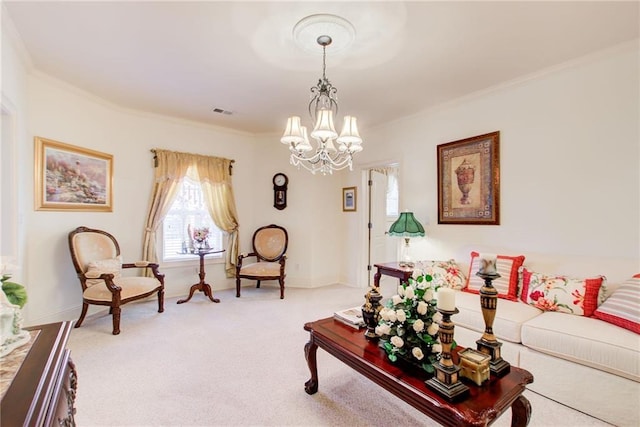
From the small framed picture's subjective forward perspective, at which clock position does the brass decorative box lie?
The brass decorative box is roughly at 10 o'clock from the small framed picture.

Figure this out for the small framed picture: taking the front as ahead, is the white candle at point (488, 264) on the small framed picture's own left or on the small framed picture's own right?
on the small framed picture's own left

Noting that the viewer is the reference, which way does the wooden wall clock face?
facing the viewer

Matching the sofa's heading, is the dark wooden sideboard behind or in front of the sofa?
in front

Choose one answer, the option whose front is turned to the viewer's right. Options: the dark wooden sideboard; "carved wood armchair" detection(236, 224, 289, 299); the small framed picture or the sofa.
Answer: the dark wooden sideboard

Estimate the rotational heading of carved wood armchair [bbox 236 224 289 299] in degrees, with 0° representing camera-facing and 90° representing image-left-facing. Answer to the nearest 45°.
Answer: approximately 45°

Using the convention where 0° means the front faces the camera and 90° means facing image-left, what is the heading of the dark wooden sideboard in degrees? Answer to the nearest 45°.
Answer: approximately 270°

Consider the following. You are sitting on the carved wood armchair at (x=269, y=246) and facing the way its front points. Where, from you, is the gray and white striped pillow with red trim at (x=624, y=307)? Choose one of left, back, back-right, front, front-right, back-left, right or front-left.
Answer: left

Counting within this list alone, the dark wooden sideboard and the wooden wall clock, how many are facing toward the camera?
1

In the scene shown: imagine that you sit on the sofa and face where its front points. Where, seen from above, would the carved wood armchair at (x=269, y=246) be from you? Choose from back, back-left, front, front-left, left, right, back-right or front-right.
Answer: front-right

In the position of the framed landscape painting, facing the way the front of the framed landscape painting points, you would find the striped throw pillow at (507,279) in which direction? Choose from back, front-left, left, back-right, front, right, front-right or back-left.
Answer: front

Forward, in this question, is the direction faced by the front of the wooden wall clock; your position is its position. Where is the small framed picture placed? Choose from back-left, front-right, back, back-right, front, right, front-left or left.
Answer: left

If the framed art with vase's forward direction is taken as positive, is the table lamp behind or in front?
in front

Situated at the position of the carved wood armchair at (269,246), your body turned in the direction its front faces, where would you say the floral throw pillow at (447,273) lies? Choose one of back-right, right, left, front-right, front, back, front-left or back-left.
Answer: left

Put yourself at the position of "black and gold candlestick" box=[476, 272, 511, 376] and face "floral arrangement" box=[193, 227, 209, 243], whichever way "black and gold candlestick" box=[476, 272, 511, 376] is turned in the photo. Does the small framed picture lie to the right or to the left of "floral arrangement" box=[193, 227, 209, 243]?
right

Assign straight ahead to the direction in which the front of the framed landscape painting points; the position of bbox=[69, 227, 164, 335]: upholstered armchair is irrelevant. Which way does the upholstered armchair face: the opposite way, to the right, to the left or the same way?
the same way

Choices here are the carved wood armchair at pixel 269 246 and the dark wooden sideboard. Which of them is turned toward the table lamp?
the dark wooden sideboard
